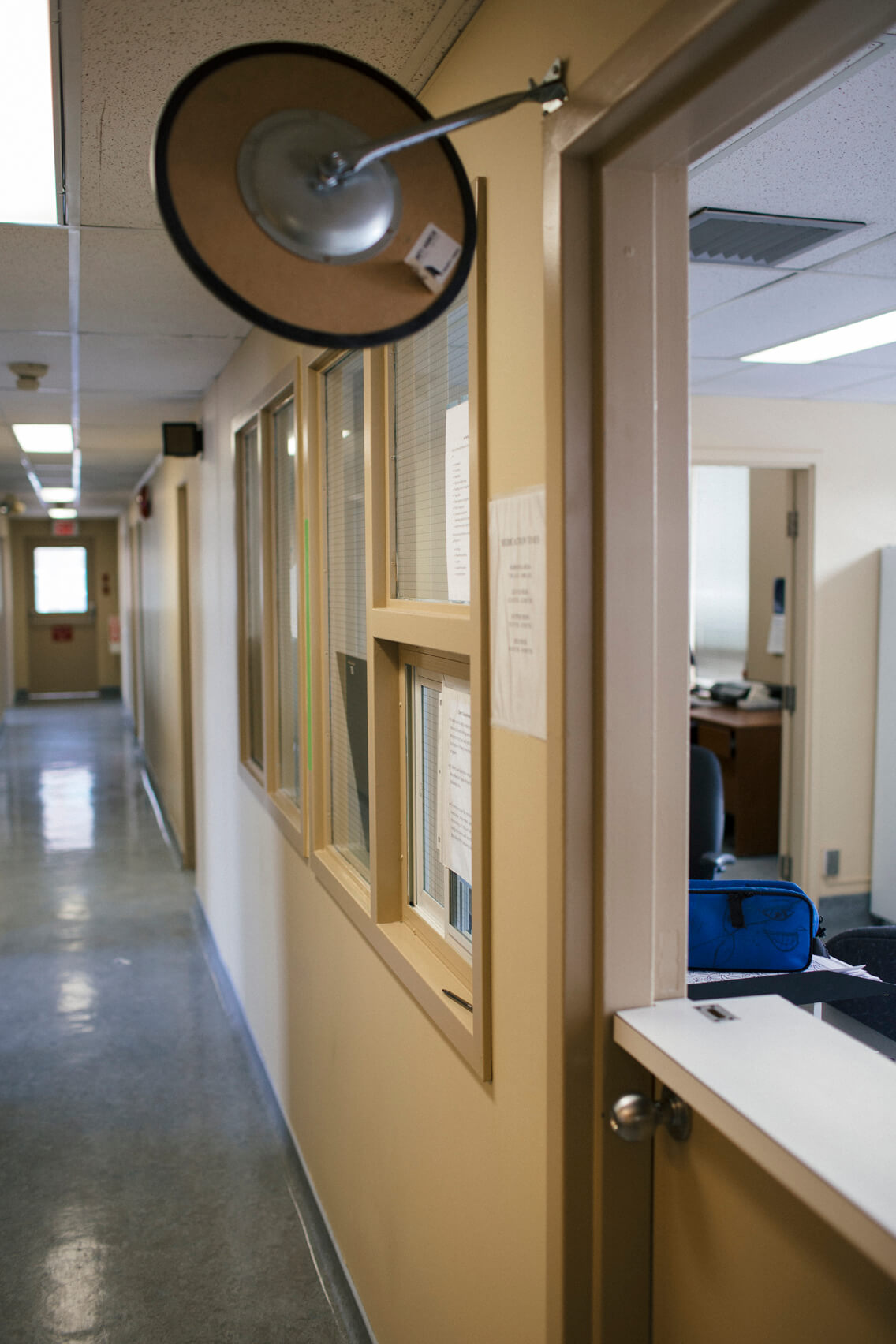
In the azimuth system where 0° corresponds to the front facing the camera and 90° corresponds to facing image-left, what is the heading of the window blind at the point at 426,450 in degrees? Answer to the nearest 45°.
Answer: approximately 45°

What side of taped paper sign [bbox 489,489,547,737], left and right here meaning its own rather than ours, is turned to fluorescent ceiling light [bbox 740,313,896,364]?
back

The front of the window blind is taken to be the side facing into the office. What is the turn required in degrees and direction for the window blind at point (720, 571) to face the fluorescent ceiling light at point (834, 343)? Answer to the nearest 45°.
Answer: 0° — it already faces it

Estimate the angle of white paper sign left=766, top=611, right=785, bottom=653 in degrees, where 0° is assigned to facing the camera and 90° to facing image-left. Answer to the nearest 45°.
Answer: approximately 0°

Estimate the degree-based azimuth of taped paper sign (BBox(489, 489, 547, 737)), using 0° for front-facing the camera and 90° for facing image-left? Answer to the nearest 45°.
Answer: approximately 45°

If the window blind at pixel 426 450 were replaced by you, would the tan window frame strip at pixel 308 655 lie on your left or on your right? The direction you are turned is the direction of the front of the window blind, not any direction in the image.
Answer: on your right

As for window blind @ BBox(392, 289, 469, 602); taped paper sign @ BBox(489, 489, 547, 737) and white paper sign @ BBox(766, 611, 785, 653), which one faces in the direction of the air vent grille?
the white paper sign

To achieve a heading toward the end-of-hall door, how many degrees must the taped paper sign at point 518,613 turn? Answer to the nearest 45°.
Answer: approximately 90° to its right

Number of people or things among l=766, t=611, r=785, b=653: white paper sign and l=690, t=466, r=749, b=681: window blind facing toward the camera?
2

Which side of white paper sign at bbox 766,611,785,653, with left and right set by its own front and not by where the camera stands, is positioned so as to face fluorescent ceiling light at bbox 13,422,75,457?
right

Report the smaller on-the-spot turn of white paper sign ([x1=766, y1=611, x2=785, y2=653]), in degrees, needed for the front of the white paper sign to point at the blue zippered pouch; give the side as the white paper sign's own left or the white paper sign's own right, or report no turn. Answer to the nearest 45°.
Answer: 0° — it already faces it

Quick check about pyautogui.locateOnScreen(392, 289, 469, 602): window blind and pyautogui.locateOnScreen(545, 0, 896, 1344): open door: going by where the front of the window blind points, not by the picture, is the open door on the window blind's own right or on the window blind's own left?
on the window blind's own left
